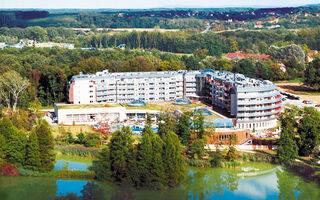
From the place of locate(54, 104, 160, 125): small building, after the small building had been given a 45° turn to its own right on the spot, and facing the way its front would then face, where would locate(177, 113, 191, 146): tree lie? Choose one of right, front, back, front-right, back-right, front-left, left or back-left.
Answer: left

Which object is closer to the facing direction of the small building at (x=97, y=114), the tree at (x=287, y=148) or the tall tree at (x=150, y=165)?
the tall tree

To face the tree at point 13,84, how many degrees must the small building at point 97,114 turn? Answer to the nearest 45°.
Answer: approximately 135° to its right

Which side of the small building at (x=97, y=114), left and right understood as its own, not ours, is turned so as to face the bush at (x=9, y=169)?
front

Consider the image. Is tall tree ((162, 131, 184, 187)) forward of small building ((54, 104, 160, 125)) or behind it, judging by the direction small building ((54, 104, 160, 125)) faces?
forward

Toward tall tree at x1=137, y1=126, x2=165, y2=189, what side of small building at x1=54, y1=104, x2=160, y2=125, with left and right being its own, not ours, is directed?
front

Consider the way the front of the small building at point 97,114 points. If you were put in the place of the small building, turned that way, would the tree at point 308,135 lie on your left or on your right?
on your left

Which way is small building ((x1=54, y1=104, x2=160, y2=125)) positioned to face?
toward the camera

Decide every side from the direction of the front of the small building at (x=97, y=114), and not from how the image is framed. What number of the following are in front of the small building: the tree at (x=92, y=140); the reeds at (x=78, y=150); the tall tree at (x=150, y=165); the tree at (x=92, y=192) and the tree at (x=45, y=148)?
5

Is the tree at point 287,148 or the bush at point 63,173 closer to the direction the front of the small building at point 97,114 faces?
the bush

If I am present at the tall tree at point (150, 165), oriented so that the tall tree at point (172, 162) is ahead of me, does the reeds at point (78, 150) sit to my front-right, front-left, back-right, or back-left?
back-left

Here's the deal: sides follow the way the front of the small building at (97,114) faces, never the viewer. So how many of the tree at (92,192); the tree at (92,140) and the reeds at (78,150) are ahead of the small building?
3

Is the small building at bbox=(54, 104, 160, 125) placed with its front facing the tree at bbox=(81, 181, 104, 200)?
yes

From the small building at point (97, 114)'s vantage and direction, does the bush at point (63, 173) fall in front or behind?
in front

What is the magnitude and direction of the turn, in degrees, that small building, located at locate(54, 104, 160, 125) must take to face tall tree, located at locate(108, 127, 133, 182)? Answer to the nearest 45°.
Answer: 0° — it already faces it

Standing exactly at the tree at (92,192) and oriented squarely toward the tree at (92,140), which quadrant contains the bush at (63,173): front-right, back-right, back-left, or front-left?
front-left

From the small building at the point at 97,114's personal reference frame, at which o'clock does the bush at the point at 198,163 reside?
The bush is roughly at 11 o'clock from the small building.

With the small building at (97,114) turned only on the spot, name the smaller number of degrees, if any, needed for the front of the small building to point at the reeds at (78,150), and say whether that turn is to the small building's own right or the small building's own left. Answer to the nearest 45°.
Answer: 0° — it already faces it

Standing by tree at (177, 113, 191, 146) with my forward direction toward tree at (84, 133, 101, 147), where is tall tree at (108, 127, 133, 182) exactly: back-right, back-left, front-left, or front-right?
front-left
